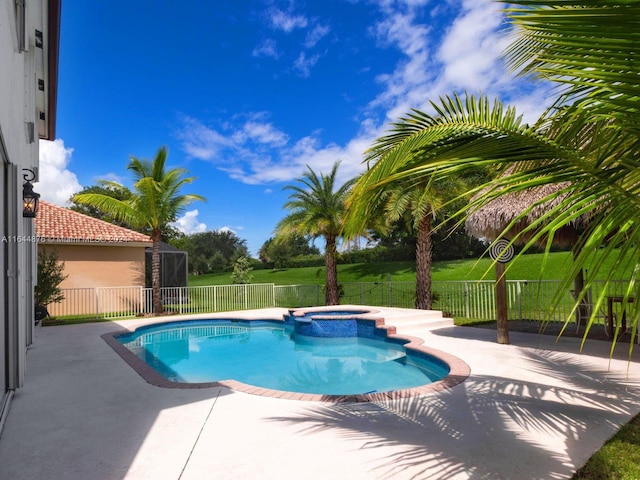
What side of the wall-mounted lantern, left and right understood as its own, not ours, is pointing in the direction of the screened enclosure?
left

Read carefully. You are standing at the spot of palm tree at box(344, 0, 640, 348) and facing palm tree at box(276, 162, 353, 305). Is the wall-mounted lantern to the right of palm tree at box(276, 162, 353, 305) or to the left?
left

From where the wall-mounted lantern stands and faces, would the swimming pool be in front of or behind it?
in front

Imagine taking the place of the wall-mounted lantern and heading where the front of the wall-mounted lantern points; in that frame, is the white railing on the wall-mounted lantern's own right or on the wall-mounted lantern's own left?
on the wall-mounted lantern's own left

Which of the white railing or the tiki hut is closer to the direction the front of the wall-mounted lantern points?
the tiki hut

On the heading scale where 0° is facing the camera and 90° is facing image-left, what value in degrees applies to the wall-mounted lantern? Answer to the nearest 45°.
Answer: approximately 270°

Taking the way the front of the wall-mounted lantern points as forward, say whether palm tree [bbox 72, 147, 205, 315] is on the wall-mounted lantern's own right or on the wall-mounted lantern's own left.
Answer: on the wall-mounted lantern's own left

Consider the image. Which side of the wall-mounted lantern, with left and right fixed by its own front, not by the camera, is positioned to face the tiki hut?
front
